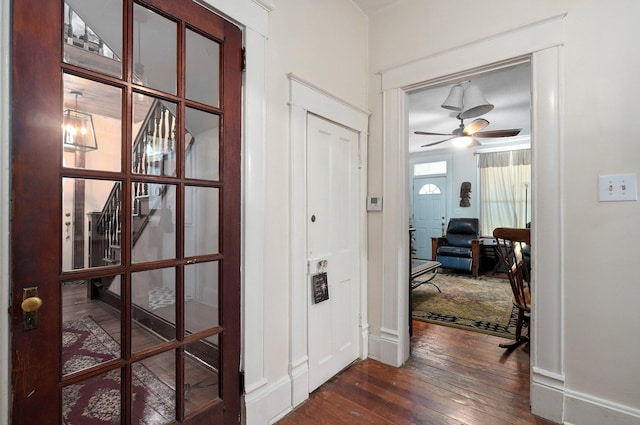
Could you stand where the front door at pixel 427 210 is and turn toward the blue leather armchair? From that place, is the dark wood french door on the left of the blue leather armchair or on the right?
right

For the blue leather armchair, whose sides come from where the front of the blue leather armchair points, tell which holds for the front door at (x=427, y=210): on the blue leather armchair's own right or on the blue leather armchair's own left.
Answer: on the blue leather armchair's own right

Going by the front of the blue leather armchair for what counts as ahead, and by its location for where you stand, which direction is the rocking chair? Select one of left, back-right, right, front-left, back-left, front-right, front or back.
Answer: front-left

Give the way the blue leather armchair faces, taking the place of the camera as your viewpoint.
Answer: facing the viewer and to the left of the viewer

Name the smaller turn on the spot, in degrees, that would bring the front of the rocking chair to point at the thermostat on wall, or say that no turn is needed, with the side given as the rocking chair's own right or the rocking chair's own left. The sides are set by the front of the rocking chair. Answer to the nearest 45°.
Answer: approximately 180°

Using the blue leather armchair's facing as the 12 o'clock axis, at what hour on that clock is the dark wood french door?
The dark wood french door is roughly at 11 o'clock from the blue leather armchair.

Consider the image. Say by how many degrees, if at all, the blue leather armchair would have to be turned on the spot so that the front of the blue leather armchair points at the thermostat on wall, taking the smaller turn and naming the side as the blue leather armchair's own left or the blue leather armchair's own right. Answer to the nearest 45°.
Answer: approximately 45° to the blue leather armchair's own left

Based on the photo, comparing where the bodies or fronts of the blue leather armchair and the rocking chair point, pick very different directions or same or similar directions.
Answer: very different directions

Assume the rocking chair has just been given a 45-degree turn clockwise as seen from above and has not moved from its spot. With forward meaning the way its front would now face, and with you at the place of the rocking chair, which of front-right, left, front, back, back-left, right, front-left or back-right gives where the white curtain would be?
left

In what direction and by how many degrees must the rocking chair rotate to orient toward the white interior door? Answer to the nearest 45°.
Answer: approximately 180°
